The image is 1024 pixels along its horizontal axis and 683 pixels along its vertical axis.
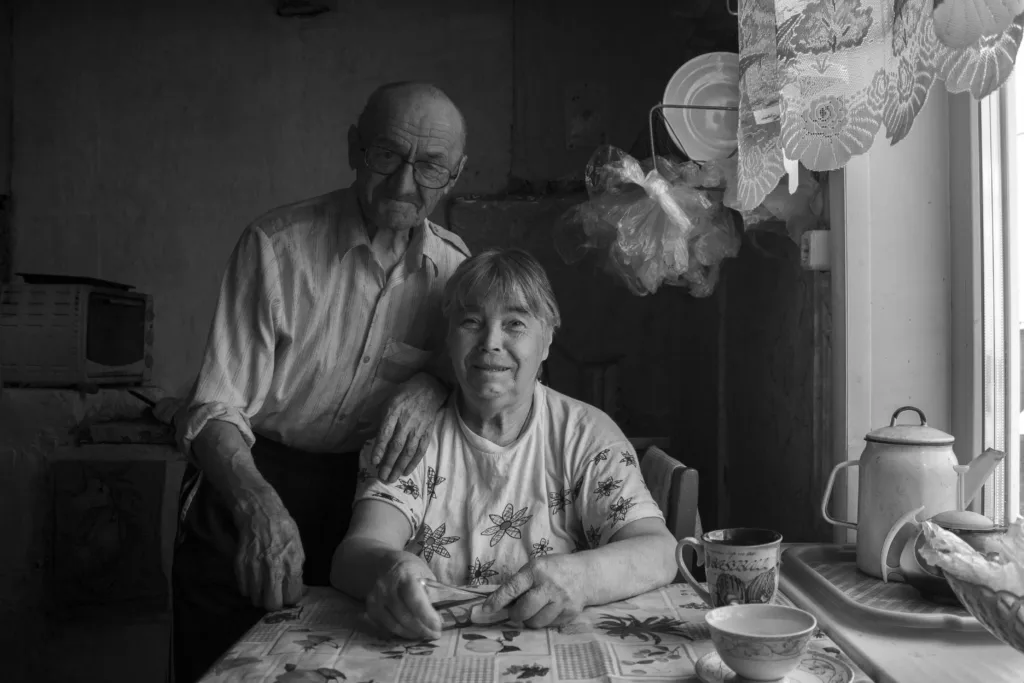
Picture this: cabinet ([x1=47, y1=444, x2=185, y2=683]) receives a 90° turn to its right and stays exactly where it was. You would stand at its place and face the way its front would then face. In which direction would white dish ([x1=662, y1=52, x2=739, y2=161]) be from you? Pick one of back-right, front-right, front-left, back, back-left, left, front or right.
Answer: back-left

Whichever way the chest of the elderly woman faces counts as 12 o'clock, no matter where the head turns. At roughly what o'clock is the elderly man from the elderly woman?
The elderly man is roughly at 4 o'clock from the elderly woman.

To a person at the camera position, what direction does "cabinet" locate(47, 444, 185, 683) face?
facing the viewer

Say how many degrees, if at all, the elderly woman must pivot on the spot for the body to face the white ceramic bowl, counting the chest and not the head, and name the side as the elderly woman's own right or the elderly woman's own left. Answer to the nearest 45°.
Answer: approximately 45° to the elderly woman's own left

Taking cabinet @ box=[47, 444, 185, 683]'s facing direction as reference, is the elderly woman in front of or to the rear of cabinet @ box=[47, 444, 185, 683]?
in front

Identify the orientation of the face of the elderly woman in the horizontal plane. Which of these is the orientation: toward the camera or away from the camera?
toward the camera

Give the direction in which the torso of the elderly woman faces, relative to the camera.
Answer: toward the camera

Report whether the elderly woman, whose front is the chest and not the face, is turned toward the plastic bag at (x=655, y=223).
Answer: no

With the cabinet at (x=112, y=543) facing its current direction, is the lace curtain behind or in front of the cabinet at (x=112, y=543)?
in front

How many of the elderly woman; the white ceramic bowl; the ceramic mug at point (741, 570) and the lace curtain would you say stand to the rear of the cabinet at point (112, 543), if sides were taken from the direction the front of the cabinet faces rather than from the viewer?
0

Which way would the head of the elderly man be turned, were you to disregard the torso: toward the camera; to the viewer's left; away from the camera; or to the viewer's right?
toward the camera

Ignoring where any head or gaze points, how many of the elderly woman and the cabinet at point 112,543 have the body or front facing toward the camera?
2

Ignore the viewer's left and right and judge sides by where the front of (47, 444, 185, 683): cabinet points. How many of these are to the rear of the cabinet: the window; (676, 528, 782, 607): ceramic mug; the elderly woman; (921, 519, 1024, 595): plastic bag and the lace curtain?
0

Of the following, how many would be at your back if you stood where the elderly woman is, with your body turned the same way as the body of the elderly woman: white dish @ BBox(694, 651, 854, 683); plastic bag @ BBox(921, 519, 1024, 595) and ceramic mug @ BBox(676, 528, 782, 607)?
0

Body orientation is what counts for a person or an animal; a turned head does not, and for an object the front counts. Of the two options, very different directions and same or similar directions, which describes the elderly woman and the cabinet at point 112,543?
same or similar directions

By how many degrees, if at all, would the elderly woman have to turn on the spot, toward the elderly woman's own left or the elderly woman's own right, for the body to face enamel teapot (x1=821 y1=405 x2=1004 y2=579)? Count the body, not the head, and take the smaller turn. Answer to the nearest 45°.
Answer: approximately 90° to the elderly woman's own left
